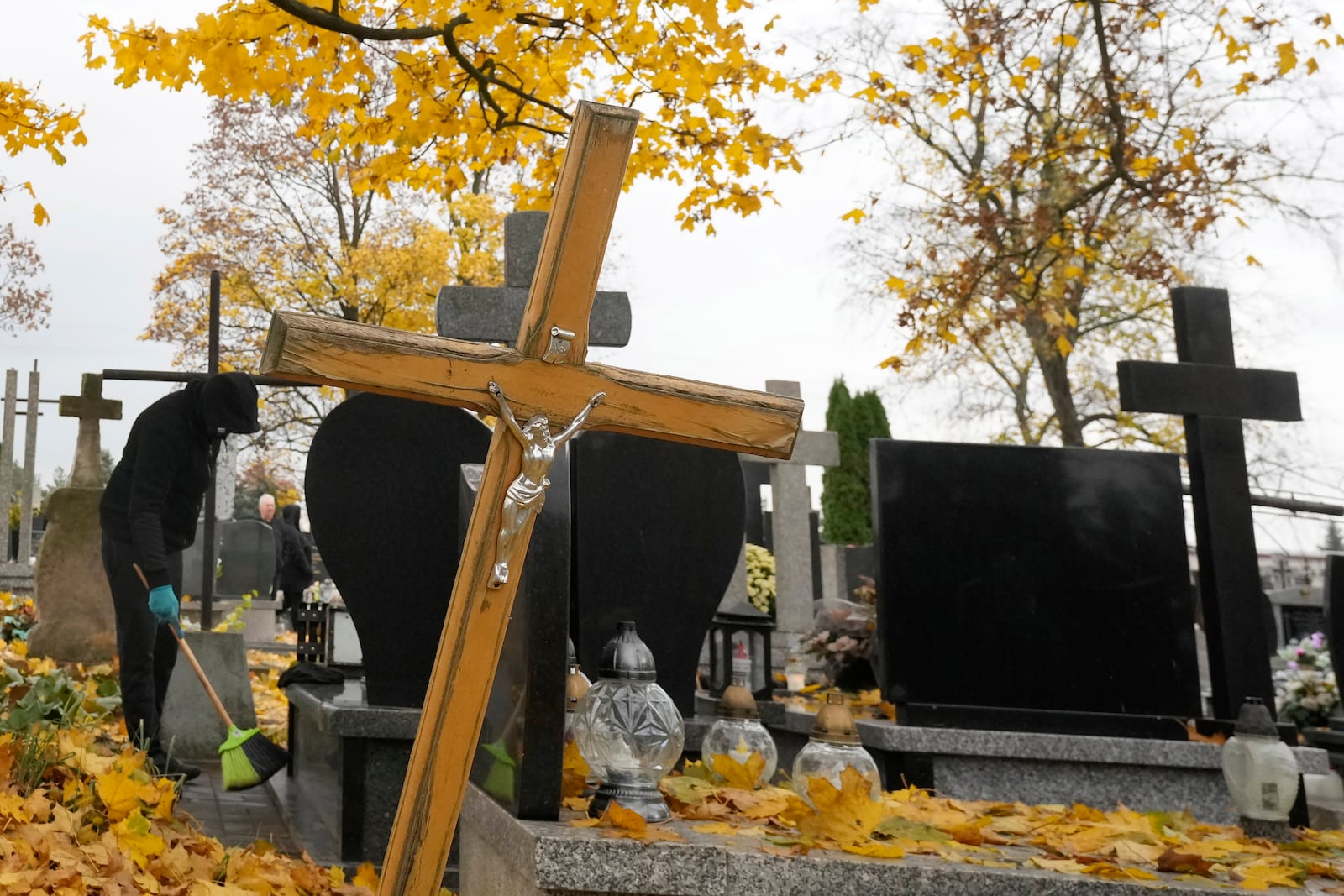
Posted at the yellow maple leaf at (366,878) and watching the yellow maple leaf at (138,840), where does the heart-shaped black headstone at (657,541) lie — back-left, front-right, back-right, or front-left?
back-right

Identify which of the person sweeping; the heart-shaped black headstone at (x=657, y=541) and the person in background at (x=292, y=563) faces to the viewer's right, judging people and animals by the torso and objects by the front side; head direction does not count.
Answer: the person sweeping

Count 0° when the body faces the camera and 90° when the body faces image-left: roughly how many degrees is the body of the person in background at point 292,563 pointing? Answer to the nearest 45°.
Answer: approximately 180°

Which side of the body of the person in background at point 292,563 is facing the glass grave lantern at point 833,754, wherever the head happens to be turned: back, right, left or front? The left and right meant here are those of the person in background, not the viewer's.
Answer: back

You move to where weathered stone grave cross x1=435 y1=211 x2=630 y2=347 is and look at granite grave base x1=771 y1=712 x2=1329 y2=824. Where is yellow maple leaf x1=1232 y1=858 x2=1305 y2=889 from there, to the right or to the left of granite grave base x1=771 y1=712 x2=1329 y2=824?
right

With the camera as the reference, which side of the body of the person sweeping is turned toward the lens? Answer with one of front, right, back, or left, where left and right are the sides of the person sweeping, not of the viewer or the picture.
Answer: right

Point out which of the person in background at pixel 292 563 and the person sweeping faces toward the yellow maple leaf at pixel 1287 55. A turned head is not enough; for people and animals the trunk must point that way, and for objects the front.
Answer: the person sweeping

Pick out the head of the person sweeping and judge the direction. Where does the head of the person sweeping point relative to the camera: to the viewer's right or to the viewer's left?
to the viewer's right
